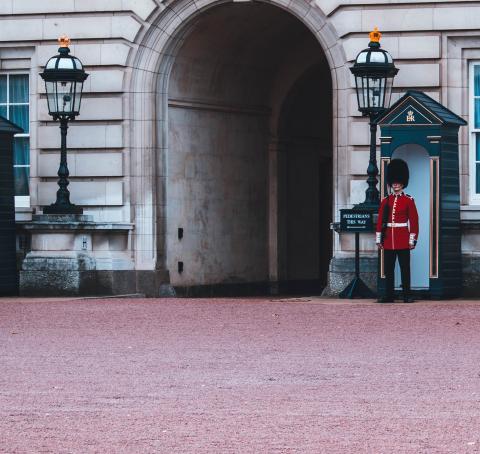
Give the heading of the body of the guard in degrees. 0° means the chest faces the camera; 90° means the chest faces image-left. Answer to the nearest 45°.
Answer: approximately 0°

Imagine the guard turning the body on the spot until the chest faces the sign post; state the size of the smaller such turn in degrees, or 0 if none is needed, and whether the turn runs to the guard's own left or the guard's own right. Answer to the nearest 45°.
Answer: approximately 135° to the guard's own right
